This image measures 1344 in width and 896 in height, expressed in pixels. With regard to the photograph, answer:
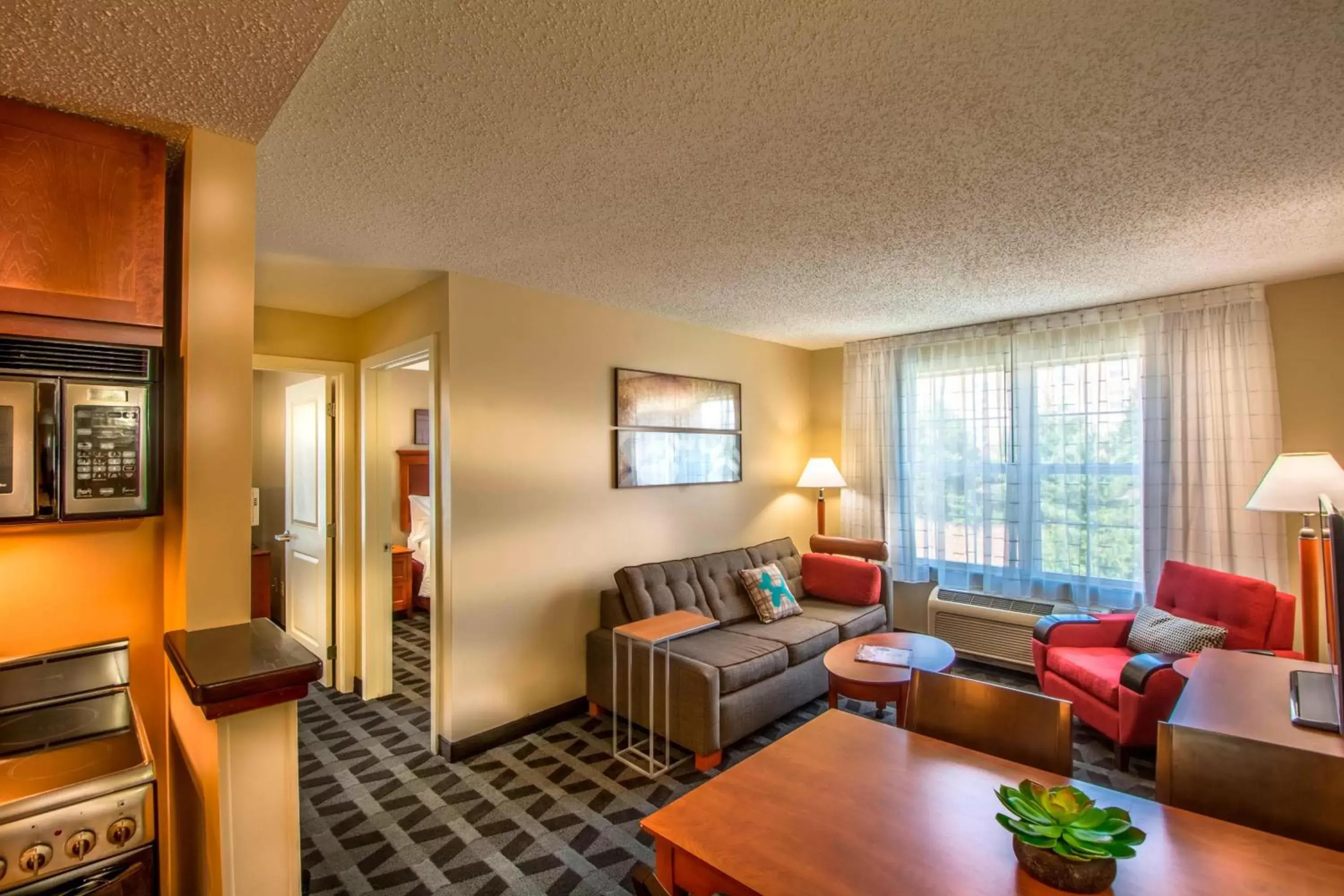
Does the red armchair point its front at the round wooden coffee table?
yes

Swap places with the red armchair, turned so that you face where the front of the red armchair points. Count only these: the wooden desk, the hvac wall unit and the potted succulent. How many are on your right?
1

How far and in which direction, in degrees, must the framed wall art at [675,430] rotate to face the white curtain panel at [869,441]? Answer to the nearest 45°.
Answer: approximately 90° to its left

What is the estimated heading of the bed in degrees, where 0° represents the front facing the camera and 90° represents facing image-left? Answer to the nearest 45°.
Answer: approximately 315°

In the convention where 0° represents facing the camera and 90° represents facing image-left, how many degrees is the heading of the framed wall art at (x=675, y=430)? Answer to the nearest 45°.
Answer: approximately 315°

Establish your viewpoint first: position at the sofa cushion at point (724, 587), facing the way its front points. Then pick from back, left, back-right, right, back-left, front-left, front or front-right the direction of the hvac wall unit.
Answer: front-left

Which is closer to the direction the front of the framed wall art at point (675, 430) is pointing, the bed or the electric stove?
the electric stove

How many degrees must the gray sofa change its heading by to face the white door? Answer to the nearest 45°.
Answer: approximately 135° to its right

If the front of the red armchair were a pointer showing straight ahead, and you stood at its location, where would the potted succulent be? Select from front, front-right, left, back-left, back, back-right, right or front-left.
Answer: front-left
